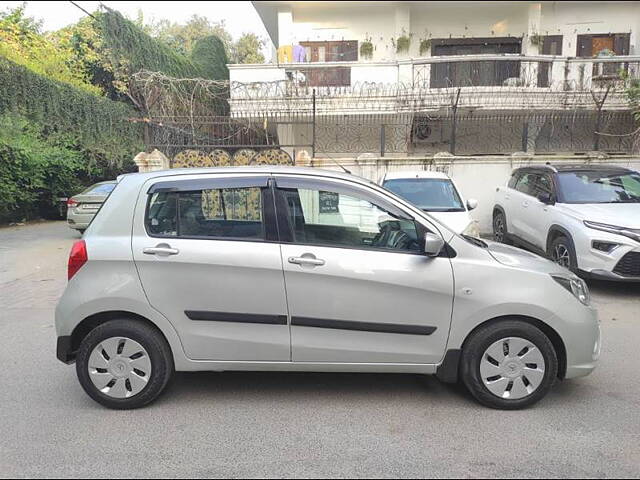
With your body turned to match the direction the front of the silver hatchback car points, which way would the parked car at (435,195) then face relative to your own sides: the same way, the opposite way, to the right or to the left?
to the right

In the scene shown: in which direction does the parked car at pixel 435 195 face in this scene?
toward the camera

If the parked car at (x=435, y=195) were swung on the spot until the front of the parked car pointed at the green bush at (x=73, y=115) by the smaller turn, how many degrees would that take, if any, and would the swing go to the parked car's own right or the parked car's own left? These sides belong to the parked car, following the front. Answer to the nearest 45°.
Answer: approximately 135° to the parked car's own right

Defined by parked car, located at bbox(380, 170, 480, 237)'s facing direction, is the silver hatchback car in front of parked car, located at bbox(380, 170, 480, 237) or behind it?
in front

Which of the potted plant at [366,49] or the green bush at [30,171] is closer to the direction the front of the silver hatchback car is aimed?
the potted plant

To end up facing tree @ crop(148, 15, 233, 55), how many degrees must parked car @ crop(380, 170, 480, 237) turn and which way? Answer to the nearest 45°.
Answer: approximately 135° to its right

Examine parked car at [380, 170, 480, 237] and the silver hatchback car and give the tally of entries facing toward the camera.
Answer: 1

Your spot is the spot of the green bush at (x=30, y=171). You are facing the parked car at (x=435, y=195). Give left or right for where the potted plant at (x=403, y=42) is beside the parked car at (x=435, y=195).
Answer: left

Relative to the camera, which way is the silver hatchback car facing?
to the viewer's right

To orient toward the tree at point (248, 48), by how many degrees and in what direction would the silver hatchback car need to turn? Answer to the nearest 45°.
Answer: approximately 90° to its left
